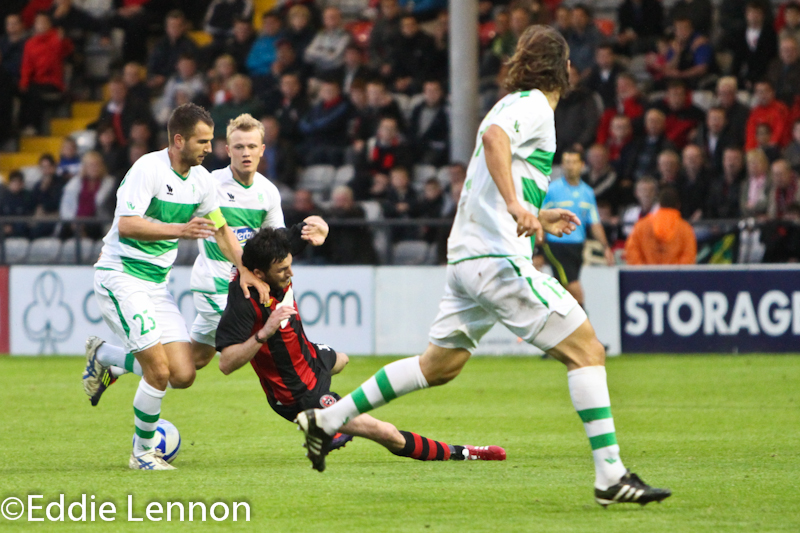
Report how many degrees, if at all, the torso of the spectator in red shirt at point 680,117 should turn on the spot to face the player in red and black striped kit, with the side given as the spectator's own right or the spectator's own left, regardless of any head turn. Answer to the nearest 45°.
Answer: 0° — they already face them

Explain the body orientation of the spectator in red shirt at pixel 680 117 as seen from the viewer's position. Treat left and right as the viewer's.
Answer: facing the viewer

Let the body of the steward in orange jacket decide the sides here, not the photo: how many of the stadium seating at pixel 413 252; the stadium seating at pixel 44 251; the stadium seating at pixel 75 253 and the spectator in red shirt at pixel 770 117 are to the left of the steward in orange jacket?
3

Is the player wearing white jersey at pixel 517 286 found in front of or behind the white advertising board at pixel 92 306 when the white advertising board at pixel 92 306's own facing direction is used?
in front

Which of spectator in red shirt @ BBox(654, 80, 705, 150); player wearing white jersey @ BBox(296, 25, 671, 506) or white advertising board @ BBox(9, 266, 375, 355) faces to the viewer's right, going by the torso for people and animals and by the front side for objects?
the player wearing white jersey

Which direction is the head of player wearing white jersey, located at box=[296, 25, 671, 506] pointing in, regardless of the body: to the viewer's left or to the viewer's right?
to the viewer's right

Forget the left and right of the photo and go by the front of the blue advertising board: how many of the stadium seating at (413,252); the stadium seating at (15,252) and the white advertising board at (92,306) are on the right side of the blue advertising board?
3

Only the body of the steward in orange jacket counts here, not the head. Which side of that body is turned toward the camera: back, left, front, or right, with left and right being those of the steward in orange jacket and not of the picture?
back

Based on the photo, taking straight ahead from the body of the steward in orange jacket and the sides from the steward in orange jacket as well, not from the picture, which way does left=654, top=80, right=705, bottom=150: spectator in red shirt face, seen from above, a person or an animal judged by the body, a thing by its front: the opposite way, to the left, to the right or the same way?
the opposite way

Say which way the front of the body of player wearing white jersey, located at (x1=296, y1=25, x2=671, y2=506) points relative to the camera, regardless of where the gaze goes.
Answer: to the viewer's right

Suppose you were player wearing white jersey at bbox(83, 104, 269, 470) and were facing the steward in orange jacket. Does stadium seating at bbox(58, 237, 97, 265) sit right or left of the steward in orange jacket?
left
